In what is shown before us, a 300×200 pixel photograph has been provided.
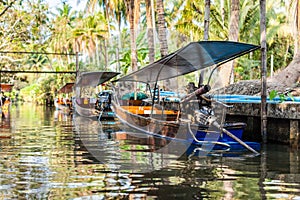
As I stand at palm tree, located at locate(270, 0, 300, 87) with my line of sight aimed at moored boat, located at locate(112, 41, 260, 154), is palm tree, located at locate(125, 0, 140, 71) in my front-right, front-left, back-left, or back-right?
back-right

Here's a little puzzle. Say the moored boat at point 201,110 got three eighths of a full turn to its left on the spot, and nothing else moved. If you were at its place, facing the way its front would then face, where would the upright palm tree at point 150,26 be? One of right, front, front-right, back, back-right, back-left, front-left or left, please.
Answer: back

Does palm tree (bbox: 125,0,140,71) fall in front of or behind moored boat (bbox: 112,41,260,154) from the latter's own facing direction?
in front

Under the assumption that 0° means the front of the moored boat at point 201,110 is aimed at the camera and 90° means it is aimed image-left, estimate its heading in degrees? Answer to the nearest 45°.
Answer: approximately 135°

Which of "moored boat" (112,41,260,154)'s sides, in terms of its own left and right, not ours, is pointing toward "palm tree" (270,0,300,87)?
right
